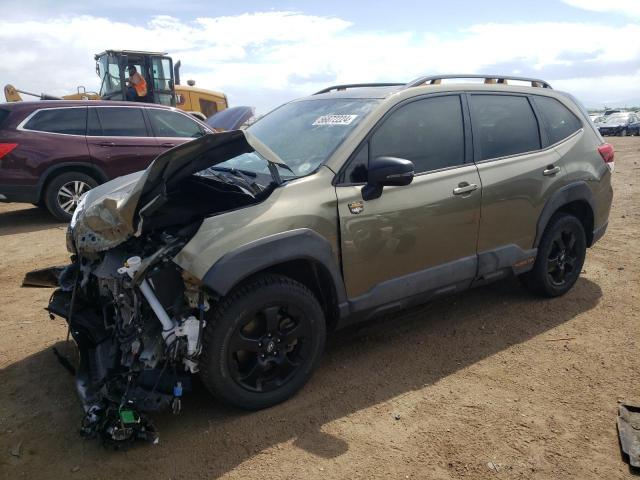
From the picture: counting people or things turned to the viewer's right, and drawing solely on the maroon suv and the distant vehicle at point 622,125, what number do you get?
1

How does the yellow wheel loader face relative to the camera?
to the viewer's left

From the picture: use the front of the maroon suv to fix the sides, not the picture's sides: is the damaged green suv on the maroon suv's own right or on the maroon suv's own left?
on the maroon suv's own right

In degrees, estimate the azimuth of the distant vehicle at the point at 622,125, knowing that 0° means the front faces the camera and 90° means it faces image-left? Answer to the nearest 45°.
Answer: approximately 45°

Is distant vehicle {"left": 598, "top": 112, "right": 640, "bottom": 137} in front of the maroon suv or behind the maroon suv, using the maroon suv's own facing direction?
in front

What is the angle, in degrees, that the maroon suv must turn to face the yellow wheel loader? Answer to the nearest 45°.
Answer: approximately 90° to its left

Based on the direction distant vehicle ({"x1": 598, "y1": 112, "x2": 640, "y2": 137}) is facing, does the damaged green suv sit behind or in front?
in front

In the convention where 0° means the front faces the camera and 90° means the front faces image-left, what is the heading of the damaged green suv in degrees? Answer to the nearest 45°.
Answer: approximately 45°

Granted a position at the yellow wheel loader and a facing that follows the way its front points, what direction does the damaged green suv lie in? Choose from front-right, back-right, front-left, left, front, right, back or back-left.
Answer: left

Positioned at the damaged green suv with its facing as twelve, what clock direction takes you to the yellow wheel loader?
The yellow wheel loader is roughly at 4 o'clock from the damaged green suv.

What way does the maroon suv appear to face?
to the viewer's right

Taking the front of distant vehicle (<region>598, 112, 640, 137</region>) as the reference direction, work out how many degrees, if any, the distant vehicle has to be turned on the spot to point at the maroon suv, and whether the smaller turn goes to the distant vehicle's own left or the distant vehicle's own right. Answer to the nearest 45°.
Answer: approximately 45° to the distant vehicle's own left

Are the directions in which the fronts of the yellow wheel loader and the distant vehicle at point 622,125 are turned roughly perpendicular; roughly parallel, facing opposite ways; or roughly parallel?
roughly parallel

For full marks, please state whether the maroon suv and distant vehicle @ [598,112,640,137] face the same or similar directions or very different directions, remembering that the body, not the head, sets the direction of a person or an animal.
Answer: very different directions

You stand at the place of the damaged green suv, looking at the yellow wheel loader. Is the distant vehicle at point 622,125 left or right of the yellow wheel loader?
right
